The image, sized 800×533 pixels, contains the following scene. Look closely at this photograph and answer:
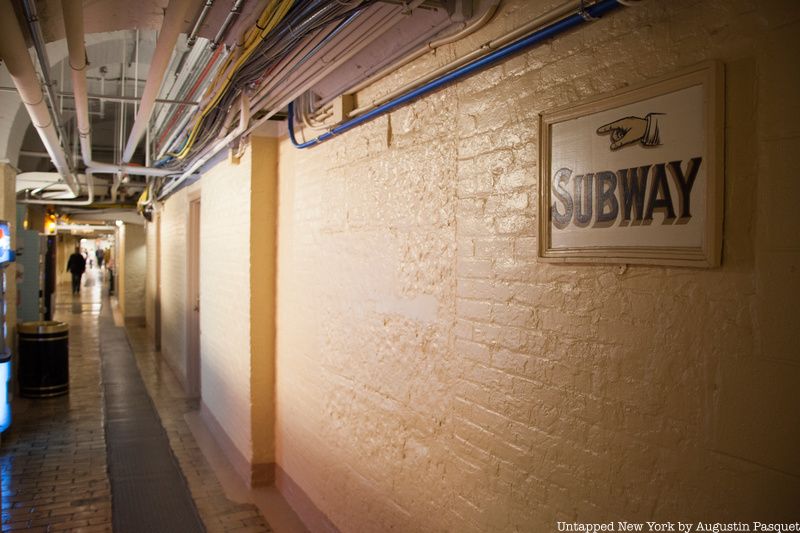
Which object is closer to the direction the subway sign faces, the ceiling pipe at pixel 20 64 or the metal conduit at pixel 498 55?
the ceiling pipe

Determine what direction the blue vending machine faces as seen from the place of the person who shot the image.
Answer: facing to the right of the viewer

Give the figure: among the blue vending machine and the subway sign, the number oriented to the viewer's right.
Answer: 1

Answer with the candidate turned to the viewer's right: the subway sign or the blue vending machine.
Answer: the blue vending machine

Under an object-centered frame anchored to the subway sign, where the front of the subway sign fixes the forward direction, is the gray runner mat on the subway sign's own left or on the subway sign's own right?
on the subway sign's own right

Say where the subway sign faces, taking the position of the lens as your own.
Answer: facing the viewer and to the left of the viewer

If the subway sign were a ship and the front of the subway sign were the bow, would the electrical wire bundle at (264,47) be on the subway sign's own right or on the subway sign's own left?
on the subway sign's own right

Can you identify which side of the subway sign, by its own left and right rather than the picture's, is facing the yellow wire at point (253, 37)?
right

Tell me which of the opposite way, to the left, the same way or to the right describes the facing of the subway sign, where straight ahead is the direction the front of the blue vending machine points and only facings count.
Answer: the opposite way
